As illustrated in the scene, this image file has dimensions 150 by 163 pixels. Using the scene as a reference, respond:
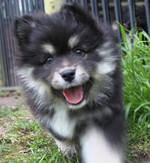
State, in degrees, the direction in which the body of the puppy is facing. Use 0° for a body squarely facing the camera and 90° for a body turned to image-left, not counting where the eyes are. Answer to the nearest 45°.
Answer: approximately 0°
